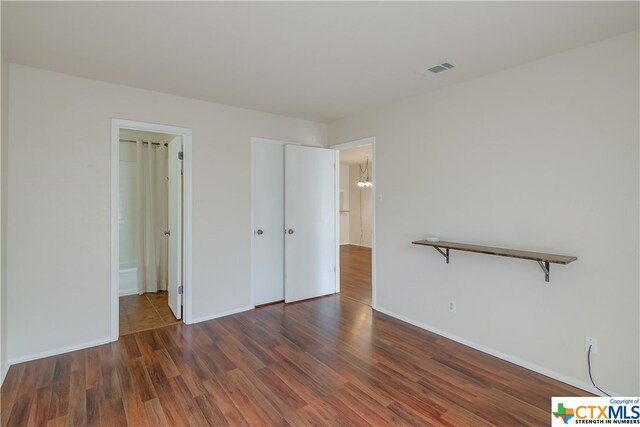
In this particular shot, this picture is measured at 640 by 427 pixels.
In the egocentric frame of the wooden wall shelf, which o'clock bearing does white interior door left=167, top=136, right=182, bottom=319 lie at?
The white interior door is roughly at 1 o'clock from the wooden wall shelf.

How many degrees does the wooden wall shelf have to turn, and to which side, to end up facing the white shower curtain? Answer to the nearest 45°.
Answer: approximately 45° to its right

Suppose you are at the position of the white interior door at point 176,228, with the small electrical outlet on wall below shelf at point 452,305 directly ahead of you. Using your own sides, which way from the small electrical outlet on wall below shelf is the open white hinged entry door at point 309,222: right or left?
left

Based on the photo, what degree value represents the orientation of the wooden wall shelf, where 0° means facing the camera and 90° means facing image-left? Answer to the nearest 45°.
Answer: approximately 45°

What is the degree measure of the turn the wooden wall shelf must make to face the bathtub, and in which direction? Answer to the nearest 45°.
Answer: approximately 45° to its right

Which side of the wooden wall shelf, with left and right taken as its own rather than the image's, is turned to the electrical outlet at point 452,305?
right

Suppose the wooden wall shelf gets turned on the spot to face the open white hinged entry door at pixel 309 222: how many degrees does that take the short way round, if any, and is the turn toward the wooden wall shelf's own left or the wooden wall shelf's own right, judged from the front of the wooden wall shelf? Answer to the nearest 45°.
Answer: approximately 45° to the wooden wall shelf's own right
